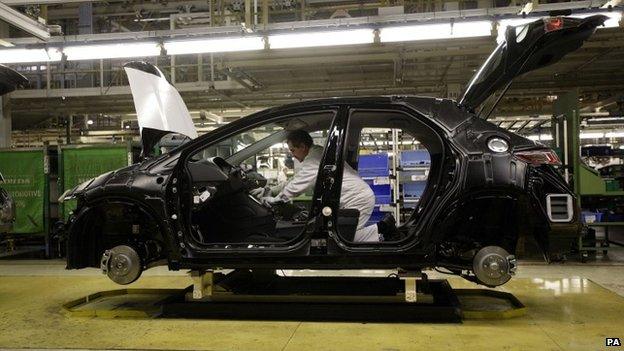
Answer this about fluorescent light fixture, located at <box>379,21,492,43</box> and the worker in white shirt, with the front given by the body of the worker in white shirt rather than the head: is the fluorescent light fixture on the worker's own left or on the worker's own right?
on the worker's own right

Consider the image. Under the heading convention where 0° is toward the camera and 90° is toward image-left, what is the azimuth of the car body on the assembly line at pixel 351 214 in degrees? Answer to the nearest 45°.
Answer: approximately 90°

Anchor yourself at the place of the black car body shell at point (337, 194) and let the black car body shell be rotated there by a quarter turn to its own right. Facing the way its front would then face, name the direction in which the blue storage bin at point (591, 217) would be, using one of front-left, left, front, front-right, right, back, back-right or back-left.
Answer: front-right

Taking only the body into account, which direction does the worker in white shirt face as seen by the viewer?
to the viewer's left

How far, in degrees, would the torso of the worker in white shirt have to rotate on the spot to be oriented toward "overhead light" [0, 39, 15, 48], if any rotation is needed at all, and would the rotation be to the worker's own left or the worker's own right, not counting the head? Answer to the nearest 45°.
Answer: approximately 45° to the worker's own right
